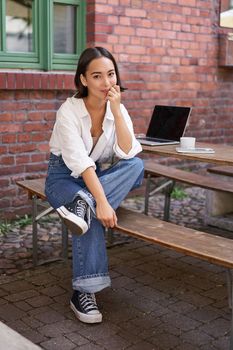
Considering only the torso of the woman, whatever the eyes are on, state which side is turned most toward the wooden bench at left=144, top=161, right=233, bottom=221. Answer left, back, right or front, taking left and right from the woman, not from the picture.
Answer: left

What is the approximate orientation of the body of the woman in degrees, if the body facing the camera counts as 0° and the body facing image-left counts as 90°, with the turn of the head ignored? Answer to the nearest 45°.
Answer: approximately 315°

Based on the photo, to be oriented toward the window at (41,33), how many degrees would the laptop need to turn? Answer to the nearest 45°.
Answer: approximately 90° to its right

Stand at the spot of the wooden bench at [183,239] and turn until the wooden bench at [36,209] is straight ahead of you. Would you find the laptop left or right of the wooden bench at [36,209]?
right

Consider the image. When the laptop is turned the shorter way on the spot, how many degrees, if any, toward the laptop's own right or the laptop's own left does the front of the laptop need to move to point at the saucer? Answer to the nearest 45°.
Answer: approximately 45° to the laptop's own left

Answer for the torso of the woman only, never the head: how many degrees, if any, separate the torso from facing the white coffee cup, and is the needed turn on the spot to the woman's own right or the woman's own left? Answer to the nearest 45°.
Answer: approximately 90° to the woman's own left

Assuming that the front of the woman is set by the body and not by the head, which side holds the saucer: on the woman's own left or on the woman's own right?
on the woman's own left

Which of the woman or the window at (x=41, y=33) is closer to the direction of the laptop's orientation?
the woman

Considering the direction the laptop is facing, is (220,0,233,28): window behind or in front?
behind

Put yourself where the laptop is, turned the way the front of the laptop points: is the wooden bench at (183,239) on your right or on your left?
on your left
